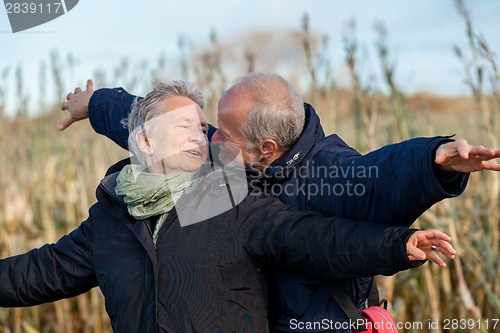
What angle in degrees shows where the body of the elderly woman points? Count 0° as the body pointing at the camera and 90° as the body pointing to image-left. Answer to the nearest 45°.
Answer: approximately 0°

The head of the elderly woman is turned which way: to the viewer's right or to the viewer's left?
to the viewer's right

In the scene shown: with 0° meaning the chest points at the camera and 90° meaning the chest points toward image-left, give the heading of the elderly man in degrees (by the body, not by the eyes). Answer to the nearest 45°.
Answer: approximately 45°
